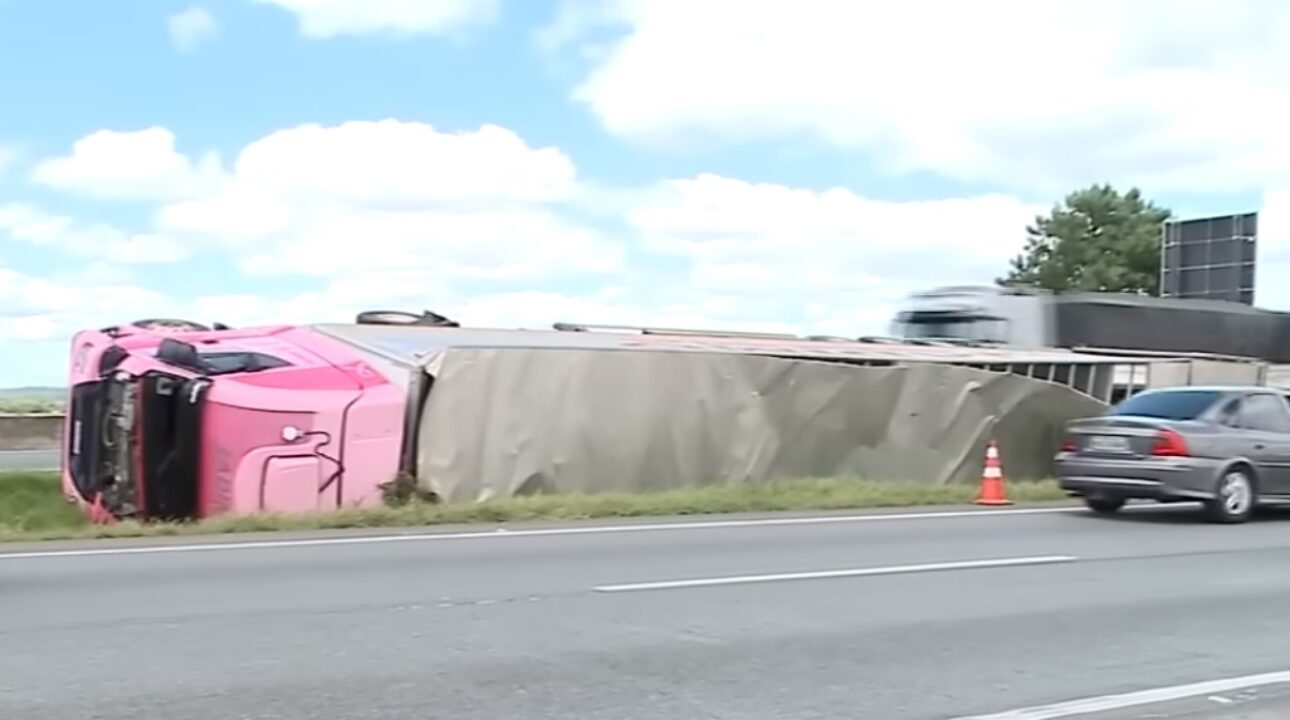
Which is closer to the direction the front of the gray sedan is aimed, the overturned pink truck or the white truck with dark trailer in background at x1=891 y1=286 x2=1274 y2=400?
the white truck with dark trailer in background

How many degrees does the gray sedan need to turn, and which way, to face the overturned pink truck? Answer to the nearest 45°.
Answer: approximately 135° to its left

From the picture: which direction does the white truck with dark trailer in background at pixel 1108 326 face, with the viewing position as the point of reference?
facing the viewer and to the left of the viewer

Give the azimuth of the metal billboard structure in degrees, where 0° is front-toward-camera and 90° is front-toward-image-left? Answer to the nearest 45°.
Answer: approximately 225°

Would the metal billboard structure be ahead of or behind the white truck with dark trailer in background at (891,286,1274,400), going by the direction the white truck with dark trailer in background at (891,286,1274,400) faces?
behind

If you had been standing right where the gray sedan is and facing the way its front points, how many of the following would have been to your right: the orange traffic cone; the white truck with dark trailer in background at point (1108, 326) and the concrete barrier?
0

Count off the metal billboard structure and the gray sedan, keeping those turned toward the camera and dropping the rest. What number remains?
0

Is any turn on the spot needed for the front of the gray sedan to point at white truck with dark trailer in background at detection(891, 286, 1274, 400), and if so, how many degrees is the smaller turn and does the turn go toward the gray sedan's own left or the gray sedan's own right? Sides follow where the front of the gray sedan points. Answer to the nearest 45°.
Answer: approximately 45° to the gray sedan's own left

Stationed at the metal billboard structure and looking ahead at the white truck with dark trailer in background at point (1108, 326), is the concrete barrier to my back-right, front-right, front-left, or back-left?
front-right

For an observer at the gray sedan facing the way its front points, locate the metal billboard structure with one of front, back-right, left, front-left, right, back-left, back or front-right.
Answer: front-left

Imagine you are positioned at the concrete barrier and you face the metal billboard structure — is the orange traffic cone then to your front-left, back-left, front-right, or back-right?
front-right

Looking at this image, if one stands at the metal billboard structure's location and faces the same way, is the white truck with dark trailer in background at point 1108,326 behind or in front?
behind

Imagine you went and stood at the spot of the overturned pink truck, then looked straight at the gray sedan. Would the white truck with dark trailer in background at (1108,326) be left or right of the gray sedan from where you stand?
left

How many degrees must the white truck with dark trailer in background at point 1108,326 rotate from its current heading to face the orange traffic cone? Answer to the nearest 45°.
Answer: approximately 45° to its left

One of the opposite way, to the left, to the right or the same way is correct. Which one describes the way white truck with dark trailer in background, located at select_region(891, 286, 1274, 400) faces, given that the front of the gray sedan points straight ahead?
the opposite way

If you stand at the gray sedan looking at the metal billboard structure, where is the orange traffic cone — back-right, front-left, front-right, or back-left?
front-left

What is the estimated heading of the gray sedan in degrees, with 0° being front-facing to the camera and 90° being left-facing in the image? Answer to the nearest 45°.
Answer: approximately 225°

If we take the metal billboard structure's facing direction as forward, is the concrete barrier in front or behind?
behind
